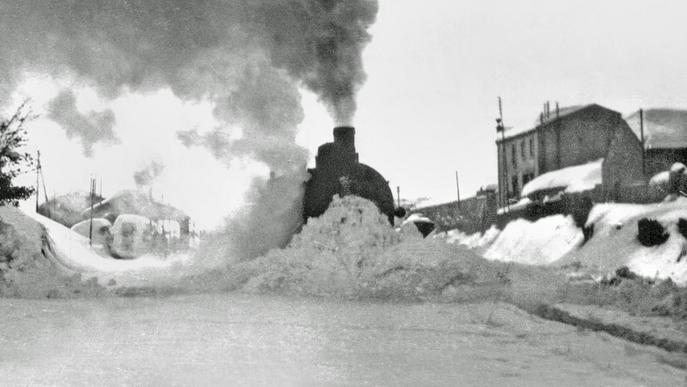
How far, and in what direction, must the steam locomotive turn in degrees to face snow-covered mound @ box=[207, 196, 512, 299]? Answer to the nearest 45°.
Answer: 0° — it already faces it

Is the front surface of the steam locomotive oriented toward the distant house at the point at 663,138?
no

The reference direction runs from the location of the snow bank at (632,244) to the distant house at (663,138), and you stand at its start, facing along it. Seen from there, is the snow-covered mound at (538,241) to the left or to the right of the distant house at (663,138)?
left

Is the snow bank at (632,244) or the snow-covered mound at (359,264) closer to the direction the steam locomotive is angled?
the snow-covered mound

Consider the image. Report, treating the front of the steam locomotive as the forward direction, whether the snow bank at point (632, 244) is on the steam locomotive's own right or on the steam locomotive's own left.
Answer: on the steam locomotive's own left

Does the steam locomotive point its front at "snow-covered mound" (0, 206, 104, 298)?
no

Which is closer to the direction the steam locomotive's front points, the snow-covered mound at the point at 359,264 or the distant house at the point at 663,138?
the snow-covered mound

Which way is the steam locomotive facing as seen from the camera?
toward the camera
